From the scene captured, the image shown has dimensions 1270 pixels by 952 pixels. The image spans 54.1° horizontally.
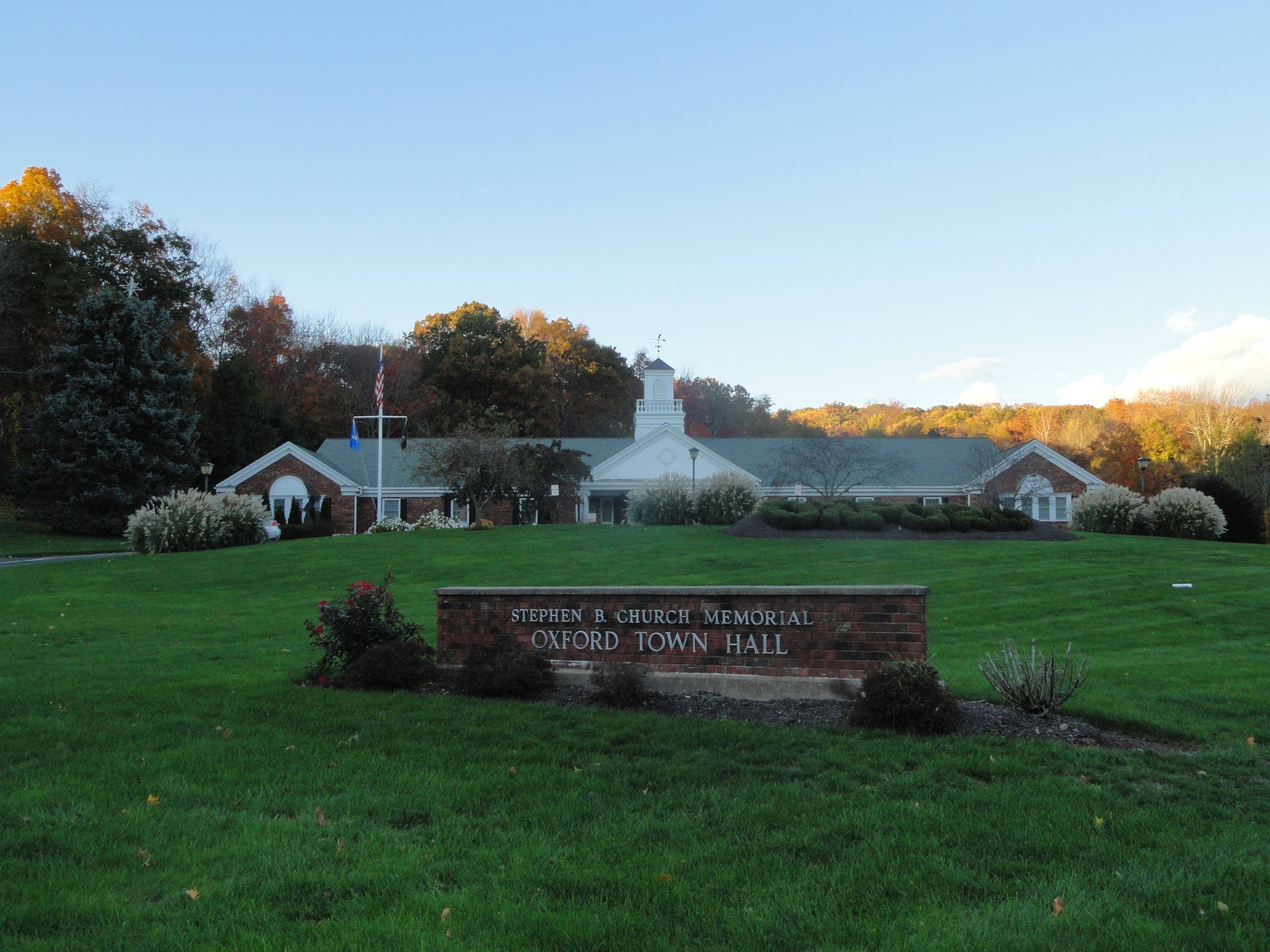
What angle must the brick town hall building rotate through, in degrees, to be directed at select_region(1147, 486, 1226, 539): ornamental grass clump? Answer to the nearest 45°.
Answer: approximately 45° to its left

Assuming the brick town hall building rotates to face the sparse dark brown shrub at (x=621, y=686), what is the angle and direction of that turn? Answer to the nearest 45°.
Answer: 0° — it already faces it

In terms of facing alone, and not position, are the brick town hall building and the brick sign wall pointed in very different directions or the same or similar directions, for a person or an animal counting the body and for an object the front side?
same or similar directions

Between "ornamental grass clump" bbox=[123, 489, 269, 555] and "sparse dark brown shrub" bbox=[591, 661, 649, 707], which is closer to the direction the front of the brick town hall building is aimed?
the sparse dark brown shrub

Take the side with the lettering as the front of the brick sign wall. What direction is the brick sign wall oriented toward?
toward the camera

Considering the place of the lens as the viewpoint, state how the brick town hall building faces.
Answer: facing the viewer

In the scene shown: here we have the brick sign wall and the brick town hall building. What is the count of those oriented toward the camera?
2

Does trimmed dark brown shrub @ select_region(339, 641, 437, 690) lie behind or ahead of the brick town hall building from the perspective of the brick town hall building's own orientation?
ahead

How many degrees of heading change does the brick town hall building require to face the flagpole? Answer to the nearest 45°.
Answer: approximately 45° to its right

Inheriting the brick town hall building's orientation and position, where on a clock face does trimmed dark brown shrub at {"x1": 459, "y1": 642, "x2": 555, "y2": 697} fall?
The trimmed dark brown shrub is roughly at 12 o'clock from the brick town hall building.

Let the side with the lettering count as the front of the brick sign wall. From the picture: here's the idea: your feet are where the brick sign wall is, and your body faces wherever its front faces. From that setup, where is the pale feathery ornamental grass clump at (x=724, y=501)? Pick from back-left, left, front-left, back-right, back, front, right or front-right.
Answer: back
